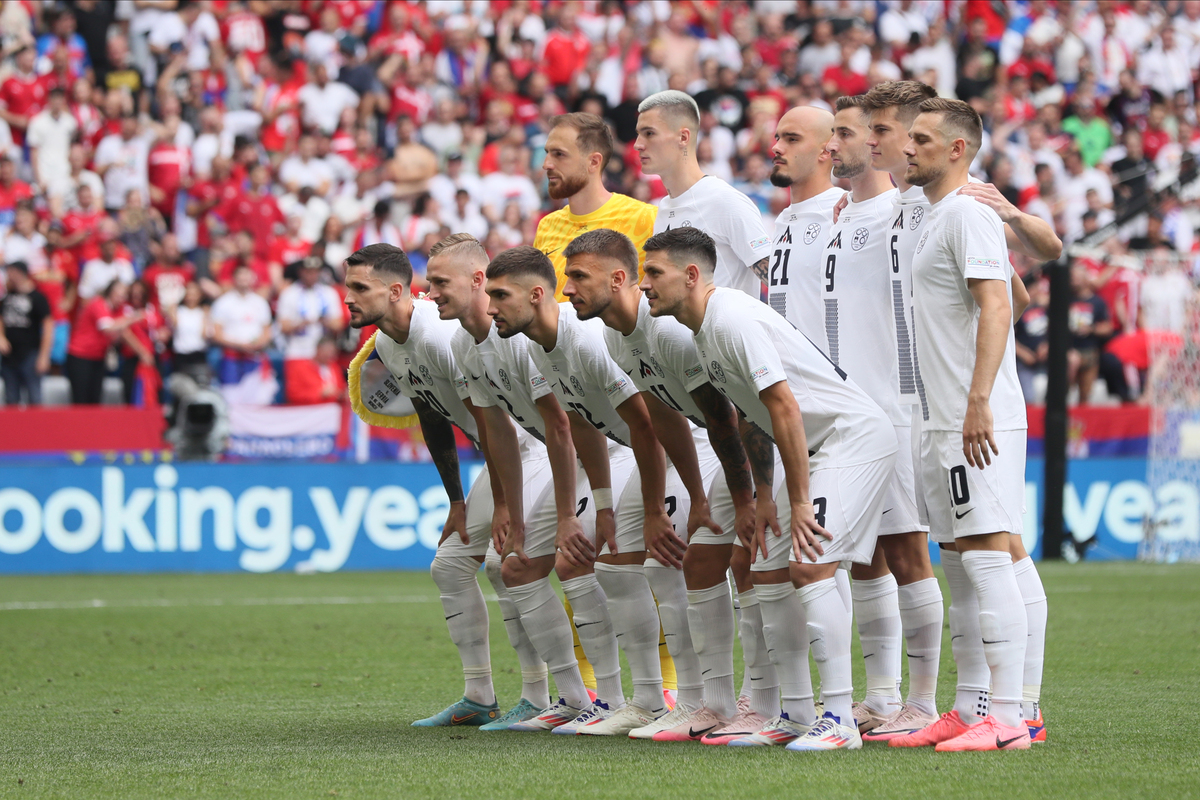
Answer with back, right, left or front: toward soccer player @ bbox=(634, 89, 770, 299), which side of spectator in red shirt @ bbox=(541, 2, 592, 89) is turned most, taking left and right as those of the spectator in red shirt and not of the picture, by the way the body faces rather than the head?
front

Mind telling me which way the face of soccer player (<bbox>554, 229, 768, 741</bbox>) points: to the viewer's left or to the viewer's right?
to the viewer's left

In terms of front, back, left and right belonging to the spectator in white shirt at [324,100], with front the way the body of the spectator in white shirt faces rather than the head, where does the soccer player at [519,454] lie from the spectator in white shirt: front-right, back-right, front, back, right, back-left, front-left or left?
front

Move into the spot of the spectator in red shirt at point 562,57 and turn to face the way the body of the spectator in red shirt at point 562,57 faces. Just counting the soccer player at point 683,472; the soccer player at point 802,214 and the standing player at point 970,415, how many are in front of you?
3

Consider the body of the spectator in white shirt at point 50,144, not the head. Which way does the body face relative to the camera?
toward the camera

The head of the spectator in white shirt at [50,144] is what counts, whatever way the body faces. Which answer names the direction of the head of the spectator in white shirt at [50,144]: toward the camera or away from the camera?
toward the camera

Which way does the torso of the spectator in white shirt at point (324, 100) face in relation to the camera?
toward the camera

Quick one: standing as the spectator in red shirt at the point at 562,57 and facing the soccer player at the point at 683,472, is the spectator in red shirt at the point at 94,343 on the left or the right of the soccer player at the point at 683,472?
right

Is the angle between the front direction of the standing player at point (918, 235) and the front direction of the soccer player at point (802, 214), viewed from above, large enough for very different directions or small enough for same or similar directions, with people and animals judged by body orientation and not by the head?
same or similar directions

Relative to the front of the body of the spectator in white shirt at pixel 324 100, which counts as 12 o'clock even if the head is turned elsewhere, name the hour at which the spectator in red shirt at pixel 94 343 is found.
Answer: The spectator in red shirt is roughly at 1 o'clock from the spectator in white shirt.

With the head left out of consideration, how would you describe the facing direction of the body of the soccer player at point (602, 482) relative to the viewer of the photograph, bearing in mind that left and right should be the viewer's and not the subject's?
facing the viewer and to the left of the viewer

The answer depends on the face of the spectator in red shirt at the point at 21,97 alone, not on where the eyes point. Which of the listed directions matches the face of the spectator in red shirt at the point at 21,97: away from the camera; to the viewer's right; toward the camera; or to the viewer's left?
toward the camera

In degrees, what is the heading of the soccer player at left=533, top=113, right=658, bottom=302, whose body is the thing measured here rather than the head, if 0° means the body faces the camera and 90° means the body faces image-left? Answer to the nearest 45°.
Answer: approximately 45°
